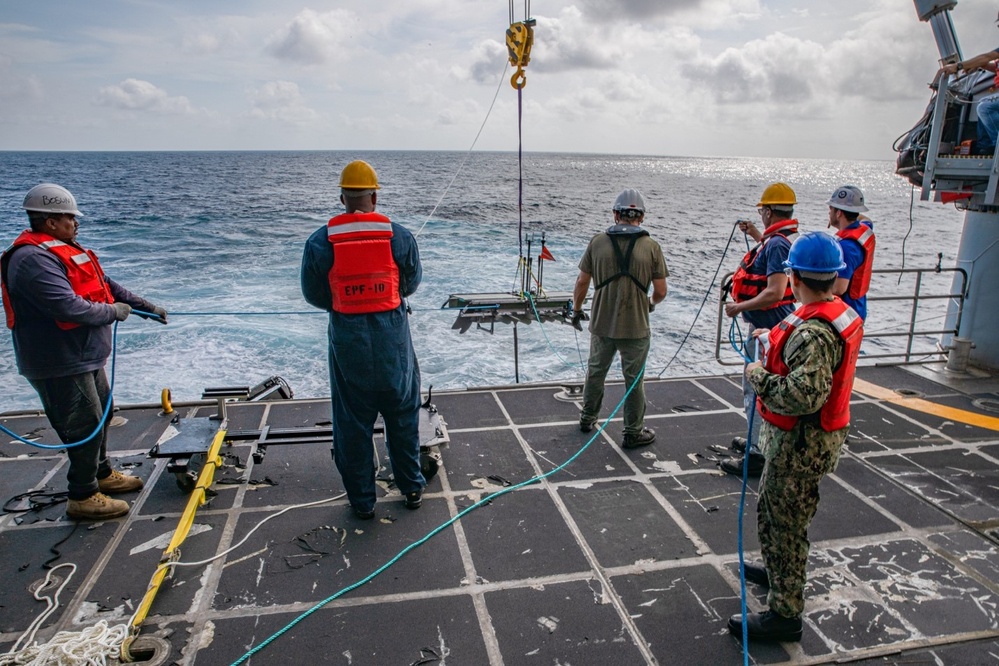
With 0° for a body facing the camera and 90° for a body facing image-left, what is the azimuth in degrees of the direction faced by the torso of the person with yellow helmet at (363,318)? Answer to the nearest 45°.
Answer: approximately 180°

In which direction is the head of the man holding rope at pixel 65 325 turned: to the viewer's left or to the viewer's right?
to the viewer's right

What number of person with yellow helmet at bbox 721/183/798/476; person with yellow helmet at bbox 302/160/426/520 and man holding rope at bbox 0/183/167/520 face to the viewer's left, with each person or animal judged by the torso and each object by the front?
1

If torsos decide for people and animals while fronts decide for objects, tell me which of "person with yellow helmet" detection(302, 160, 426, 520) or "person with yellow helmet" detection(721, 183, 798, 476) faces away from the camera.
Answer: "person with yellow helmet" detection(302, 160, 426, 520)

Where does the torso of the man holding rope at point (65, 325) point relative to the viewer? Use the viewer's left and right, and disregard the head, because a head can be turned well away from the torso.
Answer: facing to the right of the viewer

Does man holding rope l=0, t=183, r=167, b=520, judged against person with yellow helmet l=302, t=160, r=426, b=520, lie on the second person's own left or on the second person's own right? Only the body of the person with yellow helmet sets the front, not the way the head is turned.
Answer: on the second person's own left

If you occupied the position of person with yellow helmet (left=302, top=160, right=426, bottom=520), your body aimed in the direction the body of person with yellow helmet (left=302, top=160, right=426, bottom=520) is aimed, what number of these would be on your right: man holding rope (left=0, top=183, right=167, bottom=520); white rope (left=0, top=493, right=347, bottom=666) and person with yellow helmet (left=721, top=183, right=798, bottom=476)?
1

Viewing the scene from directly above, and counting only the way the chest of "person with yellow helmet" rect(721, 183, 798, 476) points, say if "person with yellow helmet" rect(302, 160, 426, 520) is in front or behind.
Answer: in front

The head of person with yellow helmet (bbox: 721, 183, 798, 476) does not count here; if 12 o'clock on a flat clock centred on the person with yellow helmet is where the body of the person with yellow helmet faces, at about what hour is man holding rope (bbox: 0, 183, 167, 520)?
The man holding rope is roughly at 11 o'clock from the person with yellow helmet.

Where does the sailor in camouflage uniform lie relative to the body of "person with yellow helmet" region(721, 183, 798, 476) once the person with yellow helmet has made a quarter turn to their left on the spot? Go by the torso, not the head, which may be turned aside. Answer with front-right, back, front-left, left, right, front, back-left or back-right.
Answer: front

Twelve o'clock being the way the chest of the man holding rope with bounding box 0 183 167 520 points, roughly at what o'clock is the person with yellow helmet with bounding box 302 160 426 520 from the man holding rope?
The person with yellow helmet is roughly at 1 o'clock from the man holding rope.

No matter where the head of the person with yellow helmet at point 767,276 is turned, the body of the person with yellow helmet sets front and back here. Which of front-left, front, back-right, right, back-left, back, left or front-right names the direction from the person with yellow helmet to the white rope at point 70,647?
front-left

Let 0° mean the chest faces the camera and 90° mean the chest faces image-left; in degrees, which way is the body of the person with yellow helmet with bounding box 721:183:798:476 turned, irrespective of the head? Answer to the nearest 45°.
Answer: approximately 90°

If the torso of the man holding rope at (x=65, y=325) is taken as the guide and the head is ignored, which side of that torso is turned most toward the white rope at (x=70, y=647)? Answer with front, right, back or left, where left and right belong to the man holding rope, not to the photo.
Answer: right

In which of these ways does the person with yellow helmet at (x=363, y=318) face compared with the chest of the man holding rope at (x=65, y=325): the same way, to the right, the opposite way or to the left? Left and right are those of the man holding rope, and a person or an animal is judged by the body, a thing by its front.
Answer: to the left

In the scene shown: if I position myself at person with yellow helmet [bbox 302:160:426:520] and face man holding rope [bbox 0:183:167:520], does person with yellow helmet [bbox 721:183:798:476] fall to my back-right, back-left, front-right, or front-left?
back-right

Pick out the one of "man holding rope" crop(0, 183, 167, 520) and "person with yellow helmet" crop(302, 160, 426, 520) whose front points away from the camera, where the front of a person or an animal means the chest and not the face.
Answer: the person with yellow helmet
